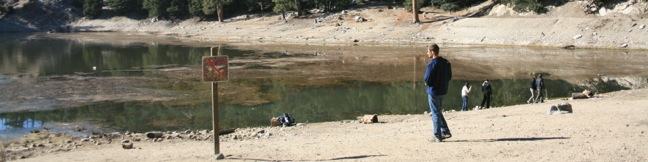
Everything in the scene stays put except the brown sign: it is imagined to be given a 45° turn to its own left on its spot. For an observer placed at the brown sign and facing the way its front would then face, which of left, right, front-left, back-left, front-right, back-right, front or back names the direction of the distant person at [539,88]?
left

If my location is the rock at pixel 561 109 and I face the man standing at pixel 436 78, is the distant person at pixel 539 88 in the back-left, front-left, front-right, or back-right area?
back-right

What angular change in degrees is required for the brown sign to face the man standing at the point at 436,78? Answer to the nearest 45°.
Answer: approximately 90° to its left

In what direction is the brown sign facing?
toward the camera
